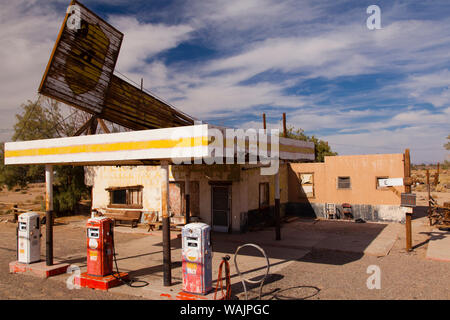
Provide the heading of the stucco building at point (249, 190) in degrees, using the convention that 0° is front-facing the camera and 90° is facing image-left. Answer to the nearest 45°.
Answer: approximately 0°

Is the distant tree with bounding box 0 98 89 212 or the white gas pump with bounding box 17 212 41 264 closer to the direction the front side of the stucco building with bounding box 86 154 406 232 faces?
the white gas pump

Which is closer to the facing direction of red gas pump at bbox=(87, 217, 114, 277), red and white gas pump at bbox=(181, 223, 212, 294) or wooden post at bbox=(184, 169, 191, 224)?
the red and white gas pump

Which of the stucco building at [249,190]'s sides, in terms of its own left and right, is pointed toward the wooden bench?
right

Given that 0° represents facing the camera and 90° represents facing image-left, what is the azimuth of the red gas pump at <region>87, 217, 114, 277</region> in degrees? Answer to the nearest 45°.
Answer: approximately 45°

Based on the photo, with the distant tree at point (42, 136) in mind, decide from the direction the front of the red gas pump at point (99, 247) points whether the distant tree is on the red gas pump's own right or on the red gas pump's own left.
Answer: on the red gas pump's own right

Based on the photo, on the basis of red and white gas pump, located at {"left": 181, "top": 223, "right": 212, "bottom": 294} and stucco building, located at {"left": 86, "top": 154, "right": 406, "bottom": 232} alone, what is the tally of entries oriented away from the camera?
0
